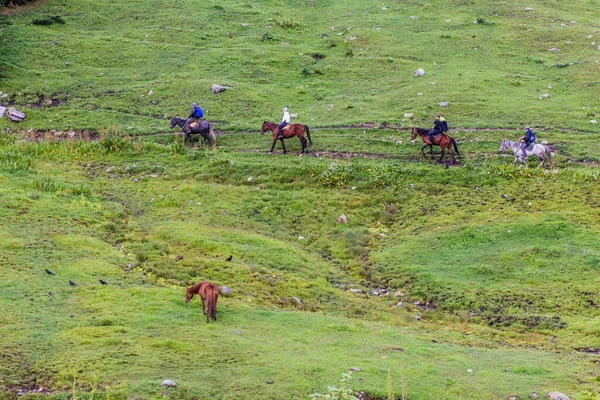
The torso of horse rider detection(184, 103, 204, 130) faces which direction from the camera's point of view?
to the viewer's left

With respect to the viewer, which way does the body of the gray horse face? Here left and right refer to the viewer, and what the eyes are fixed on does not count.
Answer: facing to the left of the viewer

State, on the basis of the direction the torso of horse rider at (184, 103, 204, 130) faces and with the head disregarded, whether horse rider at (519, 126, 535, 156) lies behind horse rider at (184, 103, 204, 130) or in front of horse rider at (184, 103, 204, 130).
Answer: behind

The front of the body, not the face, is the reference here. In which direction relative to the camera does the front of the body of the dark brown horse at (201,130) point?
to the viewer's left

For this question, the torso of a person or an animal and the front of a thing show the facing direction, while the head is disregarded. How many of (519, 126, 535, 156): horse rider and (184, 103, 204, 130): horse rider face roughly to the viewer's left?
2

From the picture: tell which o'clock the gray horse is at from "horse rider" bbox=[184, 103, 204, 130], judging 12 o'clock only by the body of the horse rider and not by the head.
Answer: The gray horse is roughly at 7 o'clock from the horse rider.

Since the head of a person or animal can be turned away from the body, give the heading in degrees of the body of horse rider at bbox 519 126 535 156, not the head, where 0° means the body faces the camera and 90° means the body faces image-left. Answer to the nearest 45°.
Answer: approximately 90°

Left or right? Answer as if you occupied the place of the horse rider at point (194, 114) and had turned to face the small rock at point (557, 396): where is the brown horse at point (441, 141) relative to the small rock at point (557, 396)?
left

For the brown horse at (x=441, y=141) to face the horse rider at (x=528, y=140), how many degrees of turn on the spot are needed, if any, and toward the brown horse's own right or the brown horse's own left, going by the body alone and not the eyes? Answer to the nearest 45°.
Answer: approximately 180°

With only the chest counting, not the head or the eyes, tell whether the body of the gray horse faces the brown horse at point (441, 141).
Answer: yes

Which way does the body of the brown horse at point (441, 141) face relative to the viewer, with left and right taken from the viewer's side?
facing to the left of the viewer

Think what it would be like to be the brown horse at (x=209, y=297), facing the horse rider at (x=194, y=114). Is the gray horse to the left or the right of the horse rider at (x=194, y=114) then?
right

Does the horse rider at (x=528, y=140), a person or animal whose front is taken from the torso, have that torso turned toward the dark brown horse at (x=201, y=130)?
yes
